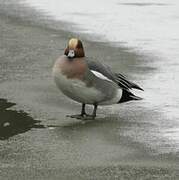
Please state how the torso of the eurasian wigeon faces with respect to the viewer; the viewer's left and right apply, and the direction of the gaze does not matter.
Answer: facing the viewer and to the left of the viewer
